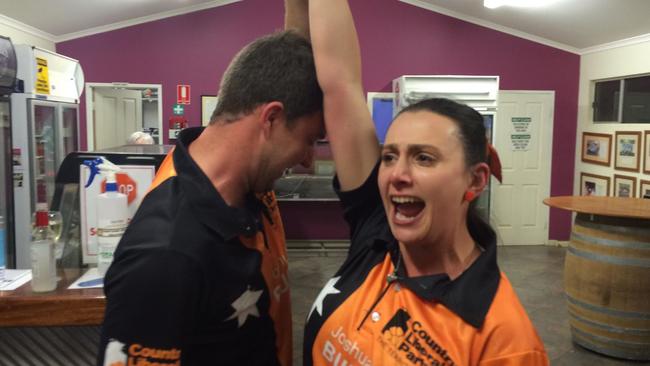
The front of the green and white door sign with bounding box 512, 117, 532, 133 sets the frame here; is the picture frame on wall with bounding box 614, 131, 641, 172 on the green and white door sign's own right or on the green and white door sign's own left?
on the green and white door sign's own left

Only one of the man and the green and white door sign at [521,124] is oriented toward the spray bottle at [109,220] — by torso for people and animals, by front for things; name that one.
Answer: the green and white door sign

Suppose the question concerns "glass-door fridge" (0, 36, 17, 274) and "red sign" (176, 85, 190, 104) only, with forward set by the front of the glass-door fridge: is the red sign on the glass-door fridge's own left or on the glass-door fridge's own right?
on the glass-door fridge's own left

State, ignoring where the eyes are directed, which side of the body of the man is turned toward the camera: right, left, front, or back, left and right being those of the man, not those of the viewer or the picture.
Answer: right

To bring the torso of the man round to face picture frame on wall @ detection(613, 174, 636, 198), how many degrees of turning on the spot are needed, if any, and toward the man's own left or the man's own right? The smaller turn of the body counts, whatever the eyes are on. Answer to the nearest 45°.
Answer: approximately 45° to the man's own left

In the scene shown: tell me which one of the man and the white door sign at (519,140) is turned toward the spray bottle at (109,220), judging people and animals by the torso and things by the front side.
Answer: the white door sign

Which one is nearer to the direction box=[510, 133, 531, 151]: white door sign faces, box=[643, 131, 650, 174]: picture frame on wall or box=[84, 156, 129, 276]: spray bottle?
the spray bottle
